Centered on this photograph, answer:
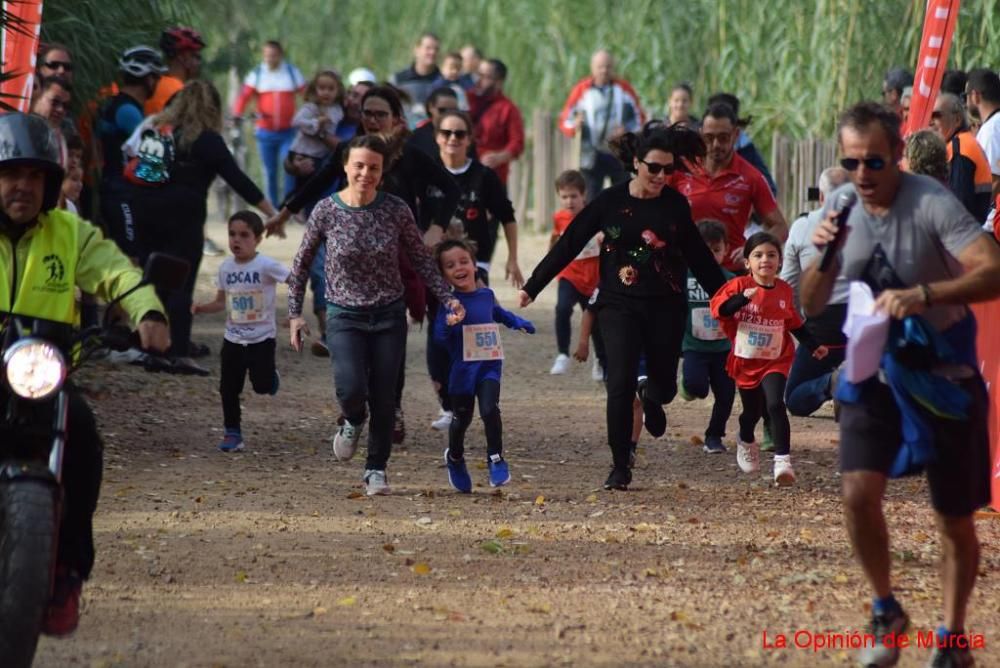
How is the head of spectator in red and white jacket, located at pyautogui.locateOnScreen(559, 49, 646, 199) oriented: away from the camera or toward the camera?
toward the camera

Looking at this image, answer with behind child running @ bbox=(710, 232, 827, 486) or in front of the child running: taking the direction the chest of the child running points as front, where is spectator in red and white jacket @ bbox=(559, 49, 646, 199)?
behind

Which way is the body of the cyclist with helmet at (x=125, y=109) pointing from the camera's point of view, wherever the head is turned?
to the viewer's right

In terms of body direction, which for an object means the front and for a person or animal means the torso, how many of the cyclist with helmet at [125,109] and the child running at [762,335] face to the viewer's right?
1

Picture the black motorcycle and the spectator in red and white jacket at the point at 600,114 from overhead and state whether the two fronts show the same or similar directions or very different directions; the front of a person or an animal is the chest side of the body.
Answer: same or similar directions

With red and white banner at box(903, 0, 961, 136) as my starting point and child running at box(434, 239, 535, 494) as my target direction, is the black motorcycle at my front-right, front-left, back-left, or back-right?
front-left

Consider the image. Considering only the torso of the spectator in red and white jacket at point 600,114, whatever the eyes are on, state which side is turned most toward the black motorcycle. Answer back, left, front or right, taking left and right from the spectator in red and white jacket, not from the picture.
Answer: front

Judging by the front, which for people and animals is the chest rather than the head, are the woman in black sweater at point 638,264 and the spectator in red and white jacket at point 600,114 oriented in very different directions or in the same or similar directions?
same or similar directions

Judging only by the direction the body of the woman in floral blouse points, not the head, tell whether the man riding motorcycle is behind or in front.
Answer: in front

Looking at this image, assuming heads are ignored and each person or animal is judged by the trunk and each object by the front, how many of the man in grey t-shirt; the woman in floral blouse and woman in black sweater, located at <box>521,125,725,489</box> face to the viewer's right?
0

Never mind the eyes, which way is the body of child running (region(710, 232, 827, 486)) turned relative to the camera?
toward the camera

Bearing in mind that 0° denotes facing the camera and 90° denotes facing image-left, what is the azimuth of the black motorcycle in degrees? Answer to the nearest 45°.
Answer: approximately 0°
